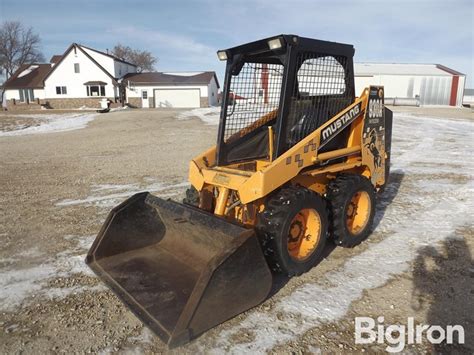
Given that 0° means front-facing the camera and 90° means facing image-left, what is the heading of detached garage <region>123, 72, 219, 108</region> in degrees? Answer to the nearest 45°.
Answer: approximately 0°

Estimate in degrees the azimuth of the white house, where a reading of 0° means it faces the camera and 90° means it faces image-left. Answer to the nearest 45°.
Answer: approximately 0°

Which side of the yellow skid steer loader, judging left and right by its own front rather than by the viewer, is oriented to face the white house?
right

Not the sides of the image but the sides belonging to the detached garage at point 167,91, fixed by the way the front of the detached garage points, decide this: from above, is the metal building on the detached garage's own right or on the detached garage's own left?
on the detached garage's own left

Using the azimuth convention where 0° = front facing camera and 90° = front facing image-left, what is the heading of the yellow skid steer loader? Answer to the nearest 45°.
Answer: approximately 45°

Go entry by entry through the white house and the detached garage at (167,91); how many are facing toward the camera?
2

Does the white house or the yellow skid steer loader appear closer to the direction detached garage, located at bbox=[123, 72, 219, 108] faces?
the yellow skid steer loader

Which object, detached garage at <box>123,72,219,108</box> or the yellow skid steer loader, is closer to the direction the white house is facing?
the yellow skid steer loader

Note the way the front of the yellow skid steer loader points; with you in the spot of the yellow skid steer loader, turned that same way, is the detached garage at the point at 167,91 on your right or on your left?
on your right

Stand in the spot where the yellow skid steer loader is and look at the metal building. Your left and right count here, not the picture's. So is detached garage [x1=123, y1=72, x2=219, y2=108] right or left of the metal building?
left

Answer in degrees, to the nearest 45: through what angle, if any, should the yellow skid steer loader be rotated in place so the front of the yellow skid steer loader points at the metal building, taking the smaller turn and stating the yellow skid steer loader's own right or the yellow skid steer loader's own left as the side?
approximately 180°

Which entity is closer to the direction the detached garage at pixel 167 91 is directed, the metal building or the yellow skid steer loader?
the yellow skid steer loader
